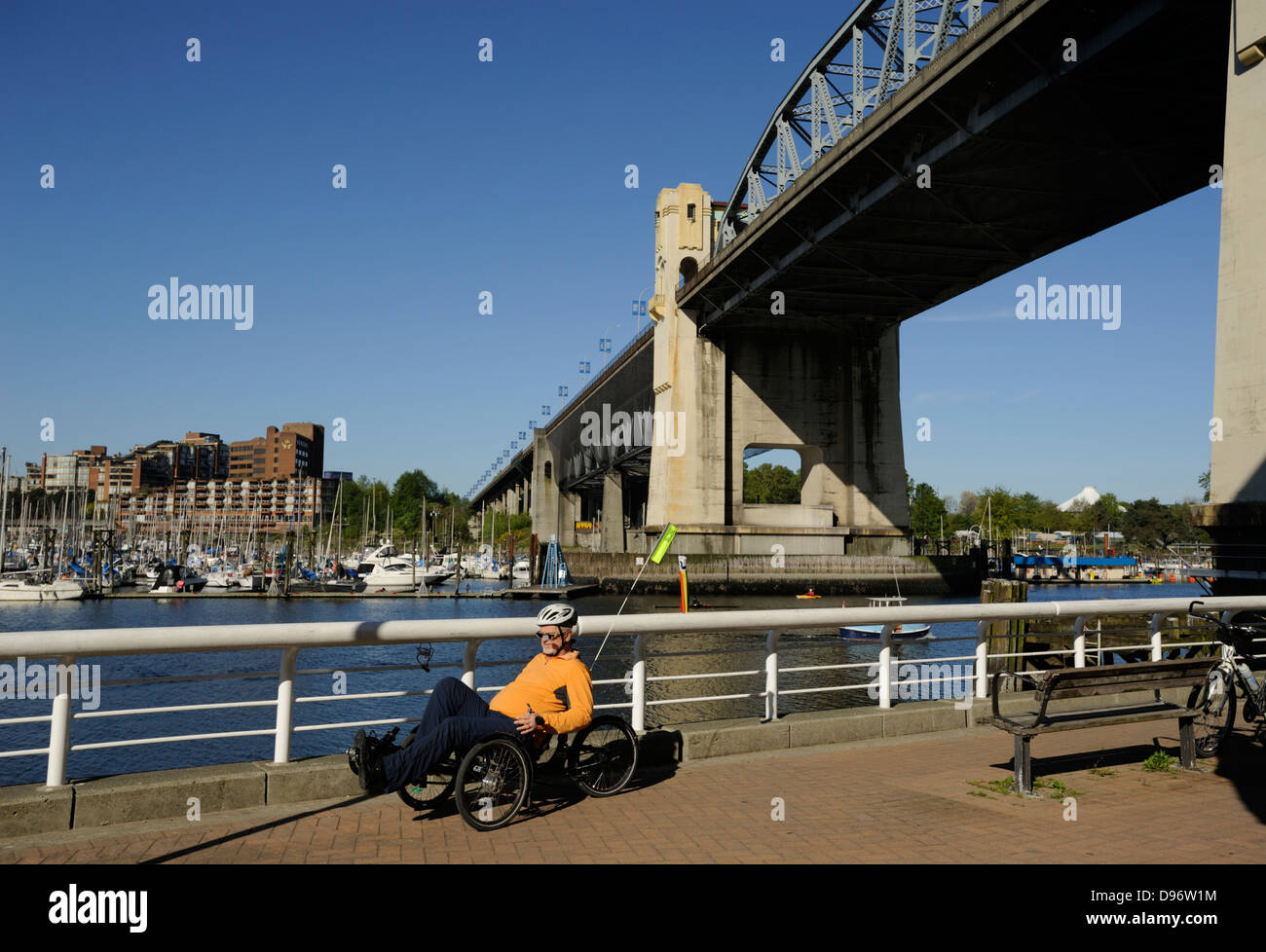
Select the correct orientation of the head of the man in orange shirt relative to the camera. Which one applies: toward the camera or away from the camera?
toward the camera

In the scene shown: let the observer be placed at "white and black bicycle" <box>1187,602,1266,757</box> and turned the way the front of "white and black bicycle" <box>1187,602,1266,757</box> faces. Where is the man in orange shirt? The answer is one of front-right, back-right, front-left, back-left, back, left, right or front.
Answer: front

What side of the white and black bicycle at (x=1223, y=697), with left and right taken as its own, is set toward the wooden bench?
front

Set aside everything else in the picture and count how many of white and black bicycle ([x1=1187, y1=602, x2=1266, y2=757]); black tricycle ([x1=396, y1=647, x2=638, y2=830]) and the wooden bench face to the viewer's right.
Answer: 0

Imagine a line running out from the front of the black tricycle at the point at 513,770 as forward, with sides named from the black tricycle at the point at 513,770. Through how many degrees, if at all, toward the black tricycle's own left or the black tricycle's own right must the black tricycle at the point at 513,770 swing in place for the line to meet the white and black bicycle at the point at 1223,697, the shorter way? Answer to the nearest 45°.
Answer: approximately 135° to the black tricycle's own left

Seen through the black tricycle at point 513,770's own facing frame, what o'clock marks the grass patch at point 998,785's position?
The grass patch is roughly at 7 o'clock from the black tricycle.

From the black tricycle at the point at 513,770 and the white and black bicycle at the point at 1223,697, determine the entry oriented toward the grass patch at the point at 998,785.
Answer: the white and black bicycle at the point at 1223,697

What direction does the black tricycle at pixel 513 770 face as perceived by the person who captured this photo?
facing the viewer and to the left of the viewer
